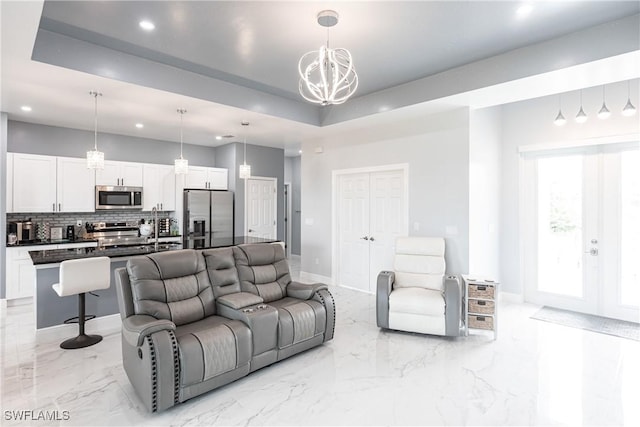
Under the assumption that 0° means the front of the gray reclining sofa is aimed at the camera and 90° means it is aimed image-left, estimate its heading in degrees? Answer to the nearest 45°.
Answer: approximately 315°

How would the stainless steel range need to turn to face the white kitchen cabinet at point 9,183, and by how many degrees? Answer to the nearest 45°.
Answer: approximately 90° to its right

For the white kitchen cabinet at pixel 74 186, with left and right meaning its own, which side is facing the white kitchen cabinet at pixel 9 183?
right

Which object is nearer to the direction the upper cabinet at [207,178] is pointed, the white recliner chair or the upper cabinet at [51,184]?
the white recliner chair

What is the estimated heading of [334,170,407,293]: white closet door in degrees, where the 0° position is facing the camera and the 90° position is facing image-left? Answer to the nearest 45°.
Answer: approximately 45°

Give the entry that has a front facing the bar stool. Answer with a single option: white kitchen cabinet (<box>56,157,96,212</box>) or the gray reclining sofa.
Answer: the white kitchen cabinet

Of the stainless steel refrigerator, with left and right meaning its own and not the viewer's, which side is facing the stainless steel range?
right

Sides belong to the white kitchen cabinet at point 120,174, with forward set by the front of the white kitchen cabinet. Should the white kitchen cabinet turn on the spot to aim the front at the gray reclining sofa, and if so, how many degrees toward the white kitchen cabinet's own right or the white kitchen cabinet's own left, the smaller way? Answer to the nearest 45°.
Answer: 0° — it already faces it
